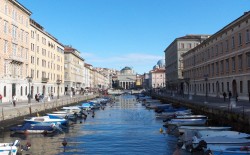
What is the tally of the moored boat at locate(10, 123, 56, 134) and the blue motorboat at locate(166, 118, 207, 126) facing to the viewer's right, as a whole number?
1
